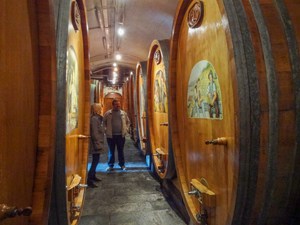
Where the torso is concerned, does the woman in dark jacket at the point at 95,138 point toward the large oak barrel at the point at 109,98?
no

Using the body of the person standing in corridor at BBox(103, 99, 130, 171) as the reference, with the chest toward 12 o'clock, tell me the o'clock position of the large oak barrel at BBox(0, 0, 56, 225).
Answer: The large oak barrel is roughly at 12 o'clock from the person standing in corridor.

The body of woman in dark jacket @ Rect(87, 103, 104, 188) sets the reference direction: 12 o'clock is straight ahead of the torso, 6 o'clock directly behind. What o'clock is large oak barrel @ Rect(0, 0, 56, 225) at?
The large oak barrel is roughly at 3 o'clock from the woman in dark jacket.

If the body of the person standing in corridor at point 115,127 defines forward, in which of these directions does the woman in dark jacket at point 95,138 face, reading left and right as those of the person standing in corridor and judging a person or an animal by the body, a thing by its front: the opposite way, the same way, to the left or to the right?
to the left

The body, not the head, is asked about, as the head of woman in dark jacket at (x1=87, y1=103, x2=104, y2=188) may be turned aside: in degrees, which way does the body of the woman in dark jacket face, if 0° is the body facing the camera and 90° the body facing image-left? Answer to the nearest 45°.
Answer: approximately 270°

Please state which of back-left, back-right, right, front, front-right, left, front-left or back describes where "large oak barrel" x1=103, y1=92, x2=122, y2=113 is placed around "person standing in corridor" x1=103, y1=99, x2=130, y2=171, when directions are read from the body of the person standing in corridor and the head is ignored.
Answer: back

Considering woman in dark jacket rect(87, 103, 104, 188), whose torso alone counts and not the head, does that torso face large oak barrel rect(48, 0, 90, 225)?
no

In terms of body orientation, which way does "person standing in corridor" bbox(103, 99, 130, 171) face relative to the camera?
toward the camera

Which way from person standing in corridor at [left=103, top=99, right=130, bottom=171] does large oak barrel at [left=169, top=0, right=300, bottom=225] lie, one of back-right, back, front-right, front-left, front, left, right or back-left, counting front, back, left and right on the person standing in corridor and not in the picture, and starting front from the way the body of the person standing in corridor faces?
front
